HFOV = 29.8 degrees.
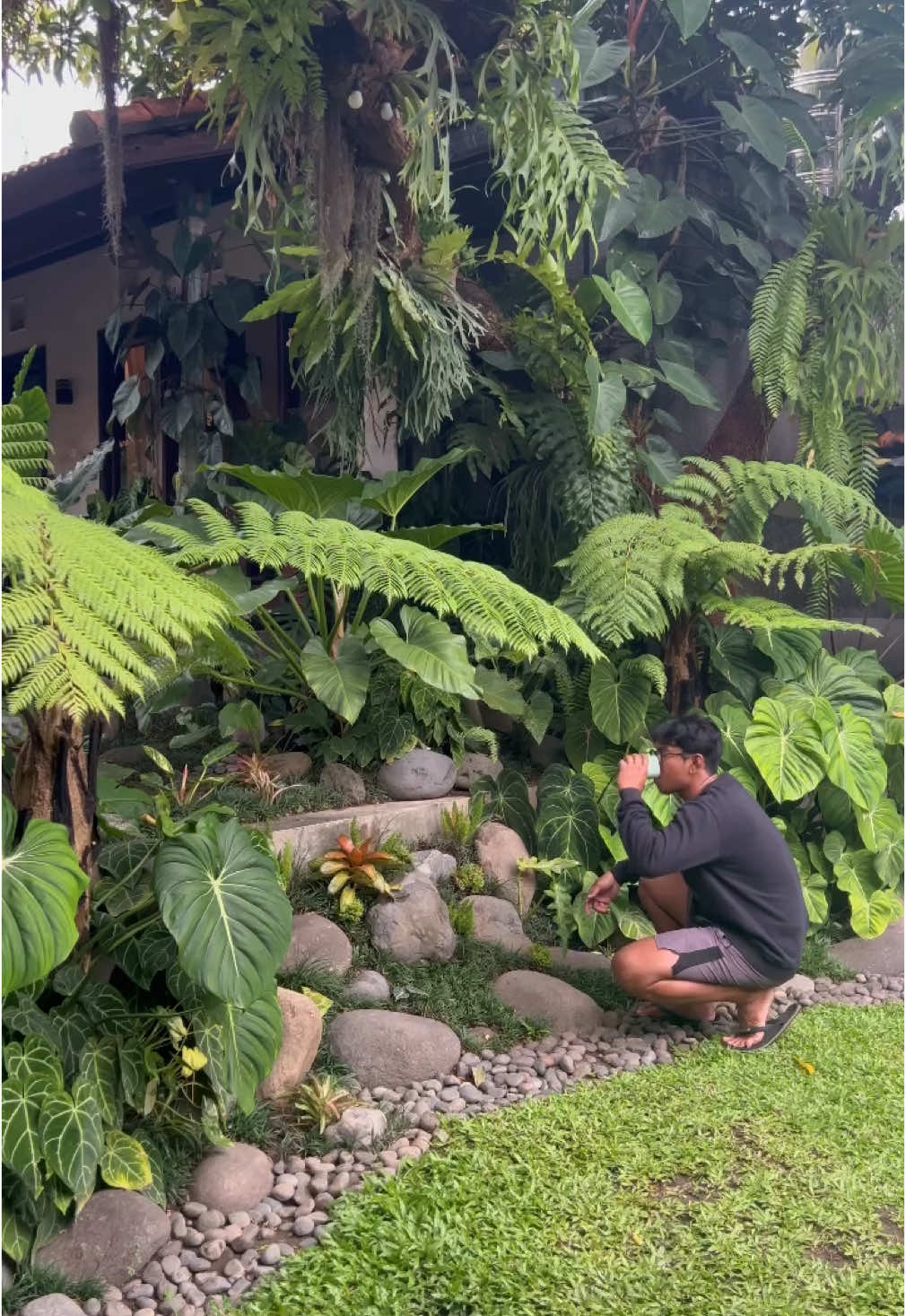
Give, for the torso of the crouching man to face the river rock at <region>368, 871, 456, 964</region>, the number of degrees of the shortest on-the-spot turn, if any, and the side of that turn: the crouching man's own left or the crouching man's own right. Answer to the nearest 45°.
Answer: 0° — they already face it

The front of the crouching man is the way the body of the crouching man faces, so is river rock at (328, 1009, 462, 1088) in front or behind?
in front

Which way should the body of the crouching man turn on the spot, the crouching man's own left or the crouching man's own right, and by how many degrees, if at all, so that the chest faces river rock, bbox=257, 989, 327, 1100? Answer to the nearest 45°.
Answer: approximately 45° to the crouching man's own left

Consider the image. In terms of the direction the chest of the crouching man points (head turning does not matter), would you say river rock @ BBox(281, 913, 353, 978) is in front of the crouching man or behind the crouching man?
in front

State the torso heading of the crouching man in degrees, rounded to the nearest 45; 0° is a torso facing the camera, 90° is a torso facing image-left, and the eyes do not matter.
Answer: approximately 90°

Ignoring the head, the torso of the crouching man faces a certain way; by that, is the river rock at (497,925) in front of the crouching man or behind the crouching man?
in front

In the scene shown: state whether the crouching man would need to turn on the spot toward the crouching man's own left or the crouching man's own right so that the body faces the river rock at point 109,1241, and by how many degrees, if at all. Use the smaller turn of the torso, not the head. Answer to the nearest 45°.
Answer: approximately 45° to the crouching man's own left

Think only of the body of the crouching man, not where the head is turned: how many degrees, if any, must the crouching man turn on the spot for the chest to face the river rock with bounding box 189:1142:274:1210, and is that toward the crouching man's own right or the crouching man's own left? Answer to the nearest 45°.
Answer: approximately 45° to the crouching man's own left

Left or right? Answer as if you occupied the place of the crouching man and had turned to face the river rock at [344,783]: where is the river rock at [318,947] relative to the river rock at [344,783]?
left

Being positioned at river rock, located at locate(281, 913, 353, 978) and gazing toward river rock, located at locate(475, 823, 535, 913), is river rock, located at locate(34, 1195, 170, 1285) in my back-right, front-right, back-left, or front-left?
back-right

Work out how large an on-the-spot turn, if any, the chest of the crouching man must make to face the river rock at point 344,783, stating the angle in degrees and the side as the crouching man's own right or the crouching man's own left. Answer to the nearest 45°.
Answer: approximately 45° to the crouching man's own right

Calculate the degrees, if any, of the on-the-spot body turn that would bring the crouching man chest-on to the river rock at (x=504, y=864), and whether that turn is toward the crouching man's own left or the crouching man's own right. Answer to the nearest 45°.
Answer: approximately 45° to the crouching man's own right

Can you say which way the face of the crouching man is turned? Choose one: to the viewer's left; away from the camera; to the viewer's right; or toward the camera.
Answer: to the viewer's left
